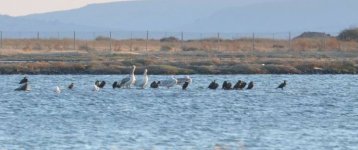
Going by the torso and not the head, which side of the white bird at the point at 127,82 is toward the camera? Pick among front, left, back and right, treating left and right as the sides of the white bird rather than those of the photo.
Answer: right
